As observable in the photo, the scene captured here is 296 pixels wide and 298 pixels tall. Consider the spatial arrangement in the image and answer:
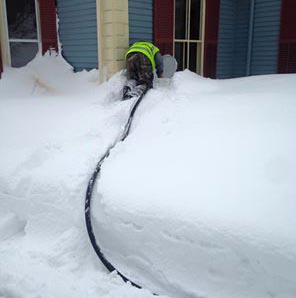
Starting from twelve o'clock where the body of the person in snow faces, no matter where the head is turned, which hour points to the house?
The house is roughly at 11 o'clock from the person in snow.

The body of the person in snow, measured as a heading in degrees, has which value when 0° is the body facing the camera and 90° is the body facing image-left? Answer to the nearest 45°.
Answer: approximately 225°
